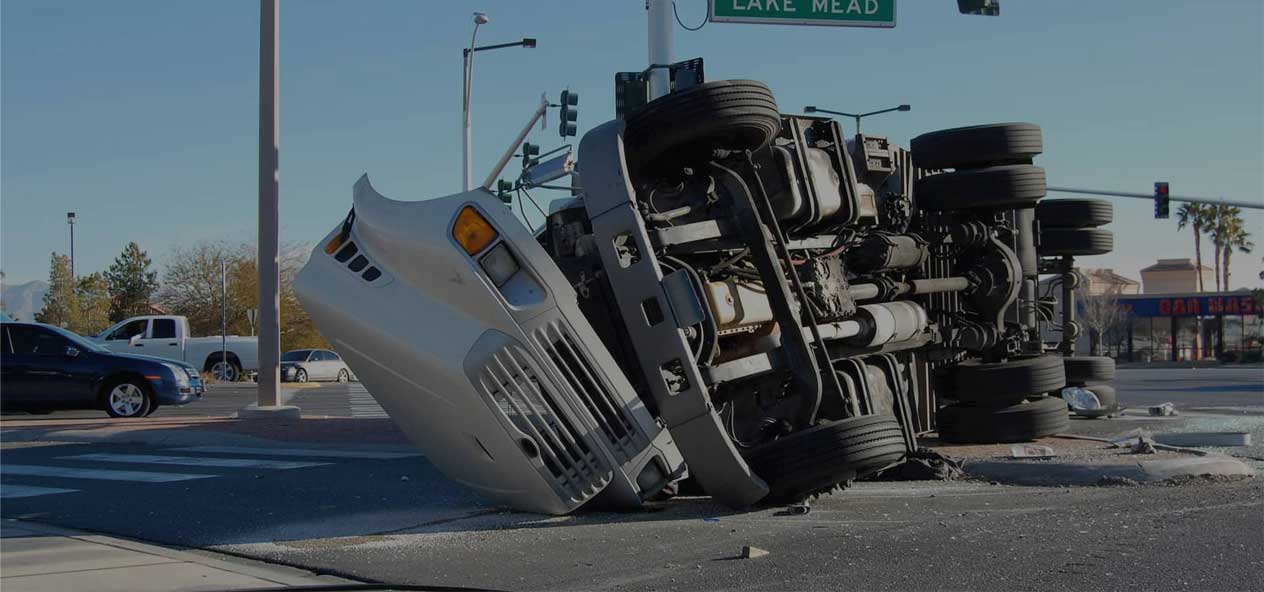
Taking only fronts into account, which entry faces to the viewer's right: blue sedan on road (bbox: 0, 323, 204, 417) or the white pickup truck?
the blue sedan on road

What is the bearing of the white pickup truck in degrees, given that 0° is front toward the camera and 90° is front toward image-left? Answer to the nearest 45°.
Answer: approximately 90°

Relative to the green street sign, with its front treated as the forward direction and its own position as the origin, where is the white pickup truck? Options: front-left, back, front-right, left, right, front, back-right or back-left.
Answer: back-right

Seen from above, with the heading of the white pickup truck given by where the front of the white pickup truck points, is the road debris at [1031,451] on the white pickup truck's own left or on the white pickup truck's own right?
on the white pickup truck's own left

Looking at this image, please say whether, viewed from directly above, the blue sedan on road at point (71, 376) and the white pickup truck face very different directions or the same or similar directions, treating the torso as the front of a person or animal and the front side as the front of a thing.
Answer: very different directions

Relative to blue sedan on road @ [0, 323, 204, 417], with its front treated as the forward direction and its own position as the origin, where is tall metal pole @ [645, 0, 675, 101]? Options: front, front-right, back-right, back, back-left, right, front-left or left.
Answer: front-right

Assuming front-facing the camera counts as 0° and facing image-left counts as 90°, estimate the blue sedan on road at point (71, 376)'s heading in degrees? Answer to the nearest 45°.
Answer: approximately 270°

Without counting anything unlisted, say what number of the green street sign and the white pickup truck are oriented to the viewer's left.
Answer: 1

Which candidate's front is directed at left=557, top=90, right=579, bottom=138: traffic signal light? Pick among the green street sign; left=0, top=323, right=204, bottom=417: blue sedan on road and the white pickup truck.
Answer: the blue sedan on road

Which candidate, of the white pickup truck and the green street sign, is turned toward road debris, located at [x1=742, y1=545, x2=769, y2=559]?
the green street sign

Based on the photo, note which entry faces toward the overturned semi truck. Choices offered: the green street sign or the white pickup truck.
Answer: the green street sign
